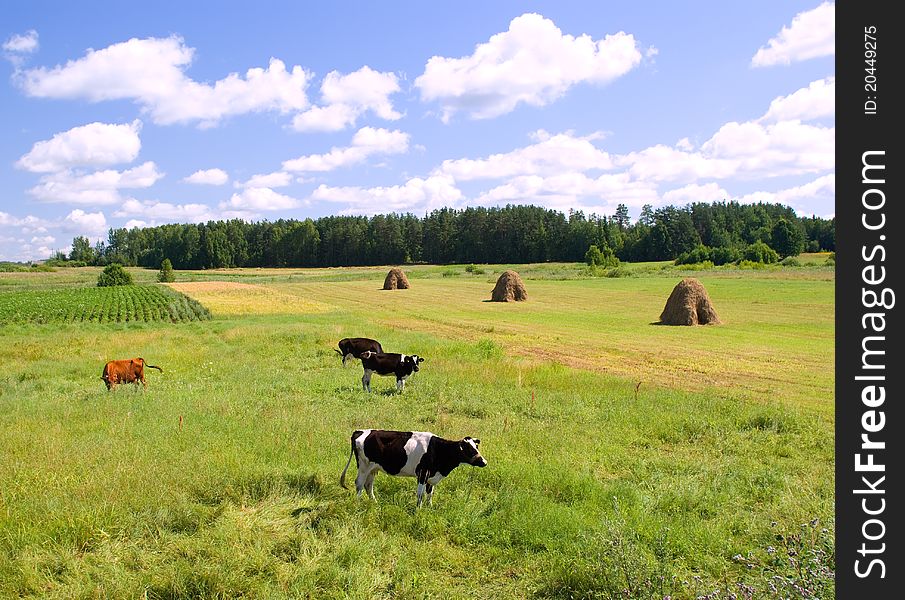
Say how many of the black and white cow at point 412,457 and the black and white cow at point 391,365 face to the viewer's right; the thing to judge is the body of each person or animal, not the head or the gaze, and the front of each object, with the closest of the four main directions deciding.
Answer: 2

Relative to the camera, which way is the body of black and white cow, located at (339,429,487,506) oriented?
to the viewer's right

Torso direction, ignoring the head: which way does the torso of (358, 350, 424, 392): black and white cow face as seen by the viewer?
to the viewer's right

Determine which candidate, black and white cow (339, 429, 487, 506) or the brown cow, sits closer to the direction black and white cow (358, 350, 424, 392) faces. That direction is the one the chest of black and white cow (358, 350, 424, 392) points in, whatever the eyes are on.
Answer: the black and white cow

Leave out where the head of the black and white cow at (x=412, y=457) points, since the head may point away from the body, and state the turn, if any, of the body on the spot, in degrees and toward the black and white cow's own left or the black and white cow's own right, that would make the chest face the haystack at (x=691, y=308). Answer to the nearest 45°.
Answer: approximately 45° to the black and white cow's own left

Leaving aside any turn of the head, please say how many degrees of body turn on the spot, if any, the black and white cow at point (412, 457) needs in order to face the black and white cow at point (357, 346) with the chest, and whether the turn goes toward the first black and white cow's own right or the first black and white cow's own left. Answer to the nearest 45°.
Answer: approximately 90° to the first black and white cow's own left

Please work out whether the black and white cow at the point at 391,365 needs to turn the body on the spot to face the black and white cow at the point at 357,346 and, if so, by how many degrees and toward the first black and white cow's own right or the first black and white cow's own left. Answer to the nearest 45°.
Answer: approximately 90° to the first black and white cow's own left

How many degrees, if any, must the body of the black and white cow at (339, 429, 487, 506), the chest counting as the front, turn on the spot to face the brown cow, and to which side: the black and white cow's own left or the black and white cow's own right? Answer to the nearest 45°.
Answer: approximately 135° to the black and white cow's own left

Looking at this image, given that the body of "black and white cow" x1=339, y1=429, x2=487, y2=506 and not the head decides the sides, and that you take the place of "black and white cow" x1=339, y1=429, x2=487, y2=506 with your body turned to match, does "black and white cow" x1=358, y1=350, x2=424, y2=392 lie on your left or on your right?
on your left

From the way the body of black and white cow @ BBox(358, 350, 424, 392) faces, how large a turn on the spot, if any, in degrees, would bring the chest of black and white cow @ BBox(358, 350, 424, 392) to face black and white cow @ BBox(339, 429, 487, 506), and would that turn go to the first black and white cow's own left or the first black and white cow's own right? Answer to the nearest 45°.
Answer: approximately 90° to the first black and white cow's own right

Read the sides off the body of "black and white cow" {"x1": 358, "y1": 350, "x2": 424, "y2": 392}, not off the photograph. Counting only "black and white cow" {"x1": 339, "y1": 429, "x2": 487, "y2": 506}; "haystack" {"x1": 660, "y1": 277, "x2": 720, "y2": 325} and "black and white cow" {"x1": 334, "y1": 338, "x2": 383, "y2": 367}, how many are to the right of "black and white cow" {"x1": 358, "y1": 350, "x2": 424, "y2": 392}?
1

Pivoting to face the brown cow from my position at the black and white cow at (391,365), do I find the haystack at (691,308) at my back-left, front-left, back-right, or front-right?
back-right
